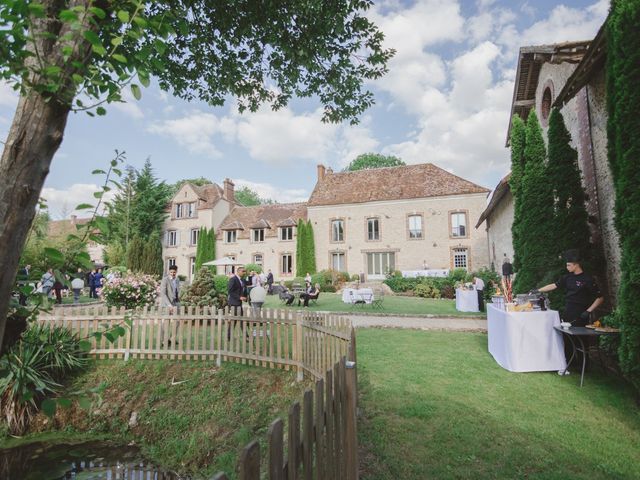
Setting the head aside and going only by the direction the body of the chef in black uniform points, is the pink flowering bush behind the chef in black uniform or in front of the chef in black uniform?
in front

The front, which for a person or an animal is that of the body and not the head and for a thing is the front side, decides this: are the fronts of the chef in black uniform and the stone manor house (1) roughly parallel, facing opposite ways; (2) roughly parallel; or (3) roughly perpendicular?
roughly perpendicular

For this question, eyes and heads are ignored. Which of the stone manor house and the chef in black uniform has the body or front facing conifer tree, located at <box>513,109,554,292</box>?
the stone manor house

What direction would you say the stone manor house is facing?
toward the camera

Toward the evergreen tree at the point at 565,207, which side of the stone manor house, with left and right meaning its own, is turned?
front

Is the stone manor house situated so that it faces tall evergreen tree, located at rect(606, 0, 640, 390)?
yes

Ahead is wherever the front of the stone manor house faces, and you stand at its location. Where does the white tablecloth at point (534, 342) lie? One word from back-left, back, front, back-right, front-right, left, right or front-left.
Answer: front

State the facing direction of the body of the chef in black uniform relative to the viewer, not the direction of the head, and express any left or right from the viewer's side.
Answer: facing the viewer and to the left of the viewer

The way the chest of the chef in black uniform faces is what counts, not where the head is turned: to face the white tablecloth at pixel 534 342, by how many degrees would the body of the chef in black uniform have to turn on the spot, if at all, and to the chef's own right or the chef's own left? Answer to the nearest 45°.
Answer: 0° — they already face it

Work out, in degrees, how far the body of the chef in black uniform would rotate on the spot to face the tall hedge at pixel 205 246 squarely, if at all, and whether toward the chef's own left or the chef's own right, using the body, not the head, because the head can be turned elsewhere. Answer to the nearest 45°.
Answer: approximately 90° to the chef's own right

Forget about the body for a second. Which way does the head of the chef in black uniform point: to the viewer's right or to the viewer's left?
to the viewer's left

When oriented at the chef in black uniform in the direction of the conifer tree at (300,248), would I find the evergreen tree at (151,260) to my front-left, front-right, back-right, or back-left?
front-left
